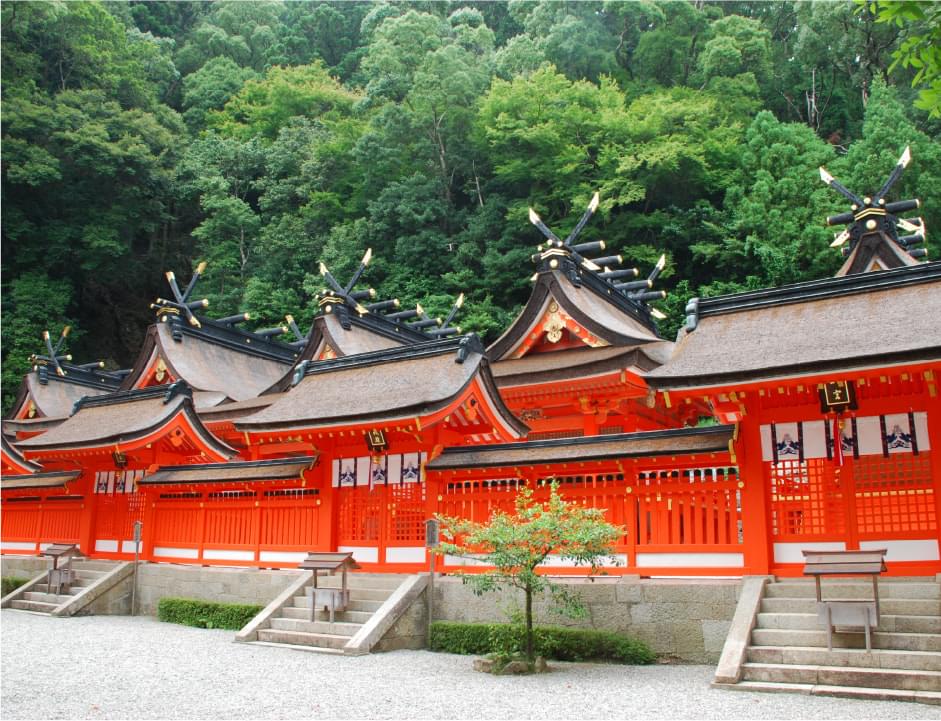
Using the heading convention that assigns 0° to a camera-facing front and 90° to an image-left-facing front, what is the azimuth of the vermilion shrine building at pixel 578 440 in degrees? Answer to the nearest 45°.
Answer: approximately 45°

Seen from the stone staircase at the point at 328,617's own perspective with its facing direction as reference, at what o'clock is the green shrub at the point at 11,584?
The green shrub is roughly at 3 o'clock from the stone staircase.

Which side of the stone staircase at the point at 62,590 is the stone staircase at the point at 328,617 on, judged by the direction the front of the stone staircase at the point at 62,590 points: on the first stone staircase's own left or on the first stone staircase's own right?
on the first stone staircase's own left

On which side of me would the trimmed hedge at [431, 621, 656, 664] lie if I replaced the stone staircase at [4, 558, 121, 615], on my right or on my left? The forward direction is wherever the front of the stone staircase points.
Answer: on my left

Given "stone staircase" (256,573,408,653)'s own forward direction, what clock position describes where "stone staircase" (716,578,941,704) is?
"stone staircase" (716,578,941,704) is roughly at 9 o'clock from "stone staircase" (256,573,408,653).

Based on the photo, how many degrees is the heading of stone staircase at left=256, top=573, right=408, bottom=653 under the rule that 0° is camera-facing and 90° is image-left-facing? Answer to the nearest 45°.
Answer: approximately 45°

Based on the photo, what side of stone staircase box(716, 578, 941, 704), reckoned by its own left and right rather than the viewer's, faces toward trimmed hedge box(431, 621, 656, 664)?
right

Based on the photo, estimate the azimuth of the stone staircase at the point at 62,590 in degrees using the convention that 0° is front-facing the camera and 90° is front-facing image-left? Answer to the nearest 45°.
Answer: approximately 45°

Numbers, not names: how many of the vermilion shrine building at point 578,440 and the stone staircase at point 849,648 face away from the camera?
0

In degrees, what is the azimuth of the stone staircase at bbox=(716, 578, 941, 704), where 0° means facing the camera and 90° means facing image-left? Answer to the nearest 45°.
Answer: approximately 0°

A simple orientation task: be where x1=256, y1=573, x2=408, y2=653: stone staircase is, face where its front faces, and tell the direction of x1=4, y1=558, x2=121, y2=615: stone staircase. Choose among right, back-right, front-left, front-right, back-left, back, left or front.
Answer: right

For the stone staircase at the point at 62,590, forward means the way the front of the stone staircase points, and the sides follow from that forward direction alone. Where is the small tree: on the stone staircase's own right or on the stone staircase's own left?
on the stone staircase's own left

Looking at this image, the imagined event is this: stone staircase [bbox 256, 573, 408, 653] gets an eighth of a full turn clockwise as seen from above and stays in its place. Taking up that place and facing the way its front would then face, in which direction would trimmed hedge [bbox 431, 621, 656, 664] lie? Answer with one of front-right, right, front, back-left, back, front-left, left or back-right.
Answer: back-left
